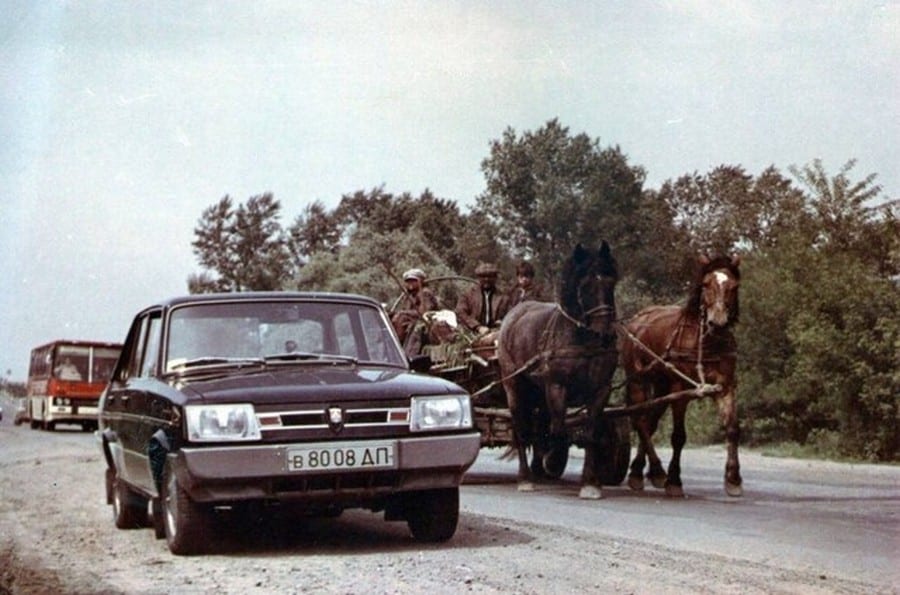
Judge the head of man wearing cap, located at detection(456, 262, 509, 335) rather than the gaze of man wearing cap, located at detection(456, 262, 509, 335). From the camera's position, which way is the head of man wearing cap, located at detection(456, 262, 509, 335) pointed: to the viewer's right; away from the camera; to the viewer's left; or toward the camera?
toward the camera

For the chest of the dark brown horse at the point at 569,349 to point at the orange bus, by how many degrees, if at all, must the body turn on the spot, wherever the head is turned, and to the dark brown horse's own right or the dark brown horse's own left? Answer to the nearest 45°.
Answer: approximately 180°

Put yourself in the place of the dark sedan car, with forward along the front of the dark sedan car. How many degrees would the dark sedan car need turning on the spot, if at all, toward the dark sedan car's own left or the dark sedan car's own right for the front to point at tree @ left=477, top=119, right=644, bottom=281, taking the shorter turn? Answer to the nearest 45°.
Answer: approximately 135° to the dark sedan car's own left

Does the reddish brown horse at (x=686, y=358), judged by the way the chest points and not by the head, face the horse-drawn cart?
no

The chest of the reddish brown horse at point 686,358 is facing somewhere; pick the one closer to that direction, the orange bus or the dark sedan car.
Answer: the dark sedan car

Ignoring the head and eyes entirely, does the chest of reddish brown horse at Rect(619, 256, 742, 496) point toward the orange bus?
no

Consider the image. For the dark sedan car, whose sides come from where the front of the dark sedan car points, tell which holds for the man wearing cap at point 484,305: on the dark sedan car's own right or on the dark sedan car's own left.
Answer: on the dark sedan car's own left

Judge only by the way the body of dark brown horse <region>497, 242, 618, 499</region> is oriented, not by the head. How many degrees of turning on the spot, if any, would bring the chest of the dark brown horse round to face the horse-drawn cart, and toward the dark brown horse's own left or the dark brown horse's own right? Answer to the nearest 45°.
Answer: approximately 180°

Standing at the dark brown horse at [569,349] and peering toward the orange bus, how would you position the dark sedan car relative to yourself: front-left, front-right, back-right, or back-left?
back-left

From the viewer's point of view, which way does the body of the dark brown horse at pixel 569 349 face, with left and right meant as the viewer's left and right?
facing the viewer and to the right of the viewer

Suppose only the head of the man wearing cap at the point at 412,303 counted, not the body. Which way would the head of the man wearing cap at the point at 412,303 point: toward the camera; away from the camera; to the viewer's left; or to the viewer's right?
toward the camera

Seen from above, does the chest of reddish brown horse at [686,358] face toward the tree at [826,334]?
no

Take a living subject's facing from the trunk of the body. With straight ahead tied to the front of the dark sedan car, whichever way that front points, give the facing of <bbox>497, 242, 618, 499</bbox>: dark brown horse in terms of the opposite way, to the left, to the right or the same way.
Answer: the same way

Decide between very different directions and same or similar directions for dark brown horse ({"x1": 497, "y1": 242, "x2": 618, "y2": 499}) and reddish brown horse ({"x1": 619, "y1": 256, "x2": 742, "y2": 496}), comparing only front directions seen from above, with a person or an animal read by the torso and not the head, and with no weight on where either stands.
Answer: same or similar directions

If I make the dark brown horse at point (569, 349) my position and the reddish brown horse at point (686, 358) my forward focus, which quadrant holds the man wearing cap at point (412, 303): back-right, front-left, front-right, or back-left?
back-left

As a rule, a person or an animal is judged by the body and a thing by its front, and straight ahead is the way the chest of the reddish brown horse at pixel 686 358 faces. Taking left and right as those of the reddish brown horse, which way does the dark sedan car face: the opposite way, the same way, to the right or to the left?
the same way
